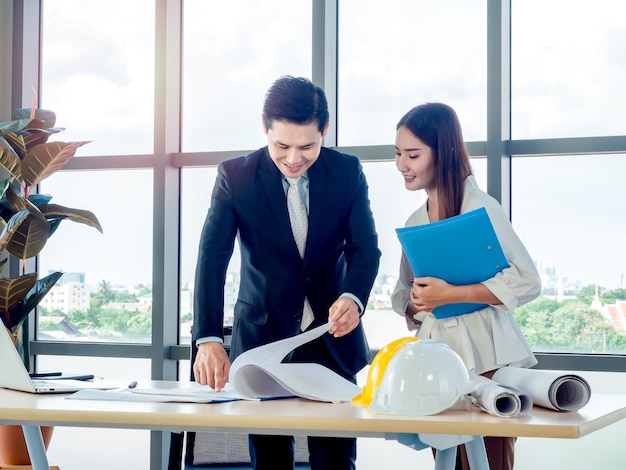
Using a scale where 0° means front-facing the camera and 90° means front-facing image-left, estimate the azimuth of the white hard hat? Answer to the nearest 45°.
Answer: approximately 45°

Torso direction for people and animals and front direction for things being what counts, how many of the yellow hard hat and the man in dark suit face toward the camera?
1

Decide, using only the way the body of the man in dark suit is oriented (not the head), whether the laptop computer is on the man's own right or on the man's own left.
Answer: on the man's own right

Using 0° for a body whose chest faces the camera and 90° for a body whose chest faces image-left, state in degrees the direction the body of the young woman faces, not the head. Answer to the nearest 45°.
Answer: approximately 45°

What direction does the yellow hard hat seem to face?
to the viewer's left
